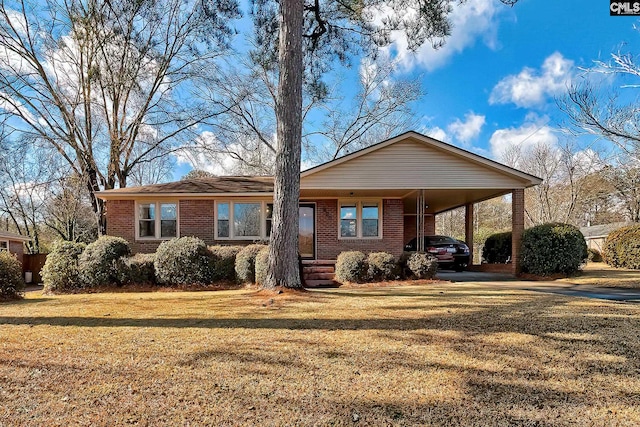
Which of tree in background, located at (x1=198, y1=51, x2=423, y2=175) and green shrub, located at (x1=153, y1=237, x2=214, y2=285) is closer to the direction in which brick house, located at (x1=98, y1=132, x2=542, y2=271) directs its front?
the green shrub

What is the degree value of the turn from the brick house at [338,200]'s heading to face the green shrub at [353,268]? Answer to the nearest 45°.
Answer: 0° — it already faces it

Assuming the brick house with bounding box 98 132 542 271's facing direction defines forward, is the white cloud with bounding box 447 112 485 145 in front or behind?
behind

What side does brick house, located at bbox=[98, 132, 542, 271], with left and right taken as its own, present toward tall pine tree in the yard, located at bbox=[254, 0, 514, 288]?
front

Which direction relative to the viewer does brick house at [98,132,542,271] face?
toward the camera
